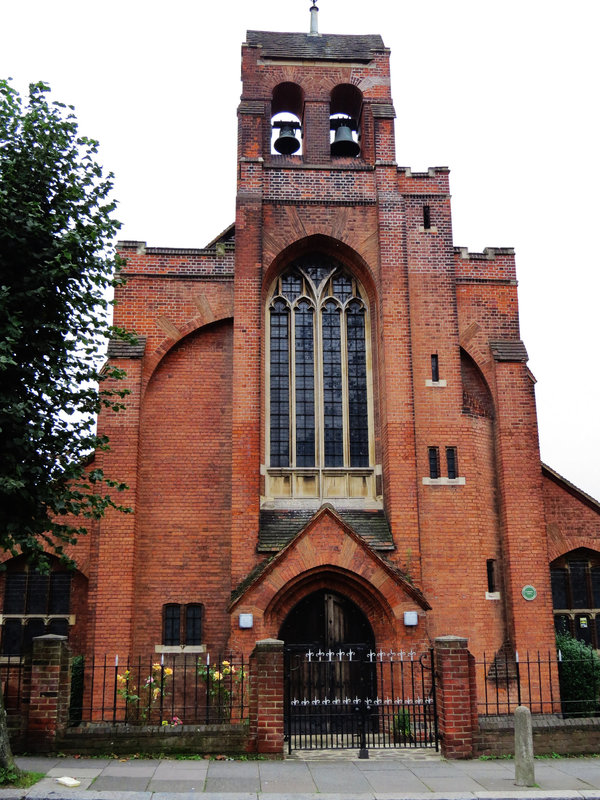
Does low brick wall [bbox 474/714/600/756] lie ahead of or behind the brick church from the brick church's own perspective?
ahead

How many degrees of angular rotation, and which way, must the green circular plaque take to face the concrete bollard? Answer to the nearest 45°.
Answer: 0° — it already faces it

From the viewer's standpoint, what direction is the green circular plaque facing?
toward the camera

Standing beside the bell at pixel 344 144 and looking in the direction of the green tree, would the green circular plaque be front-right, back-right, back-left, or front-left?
back-left

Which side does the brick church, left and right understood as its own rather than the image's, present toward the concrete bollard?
front

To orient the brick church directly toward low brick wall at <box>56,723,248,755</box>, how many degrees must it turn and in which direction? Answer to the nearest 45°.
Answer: approximately 45° to its right

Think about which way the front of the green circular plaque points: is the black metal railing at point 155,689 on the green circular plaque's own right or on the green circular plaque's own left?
on the green circular plaque's own right

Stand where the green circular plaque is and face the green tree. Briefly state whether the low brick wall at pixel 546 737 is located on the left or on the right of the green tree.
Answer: left

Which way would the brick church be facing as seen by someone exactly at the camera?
facing the viewer

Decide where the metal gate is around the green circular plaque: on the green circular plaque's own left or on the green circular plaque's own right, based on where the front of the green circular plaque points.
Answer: on the green circular plaque's own right
